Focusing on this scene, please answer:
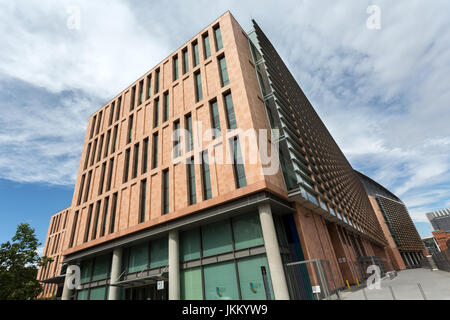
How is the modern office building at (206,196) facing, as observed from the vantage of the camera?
facing the viewer and to the left of the viewer

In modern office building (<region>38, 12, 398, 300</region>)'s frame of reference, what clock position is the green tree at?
The green tree is roughly at 2 o'clock from the modern office building.
